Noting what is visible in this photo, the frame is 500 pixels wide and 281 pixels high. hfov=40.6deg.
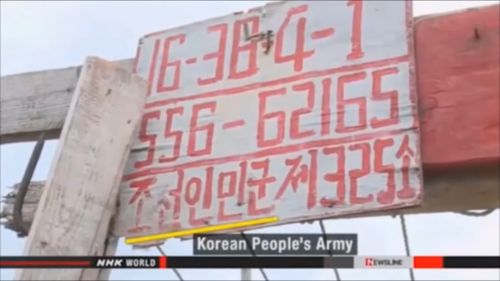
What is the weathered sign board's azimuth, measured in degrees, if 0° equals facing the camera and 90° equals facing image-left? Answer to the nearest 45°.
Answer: approximately 0°

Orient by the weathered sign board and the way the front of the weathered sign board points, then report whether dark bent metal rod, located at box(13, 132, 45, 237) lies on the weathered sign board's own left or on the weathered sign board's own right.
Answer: on the weathered sign board's own right

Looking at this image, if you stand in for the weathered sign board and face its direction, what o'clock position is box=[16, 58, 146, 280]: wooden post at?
The wooden post is roughly at 3 o'clock from the weathered sign board.
